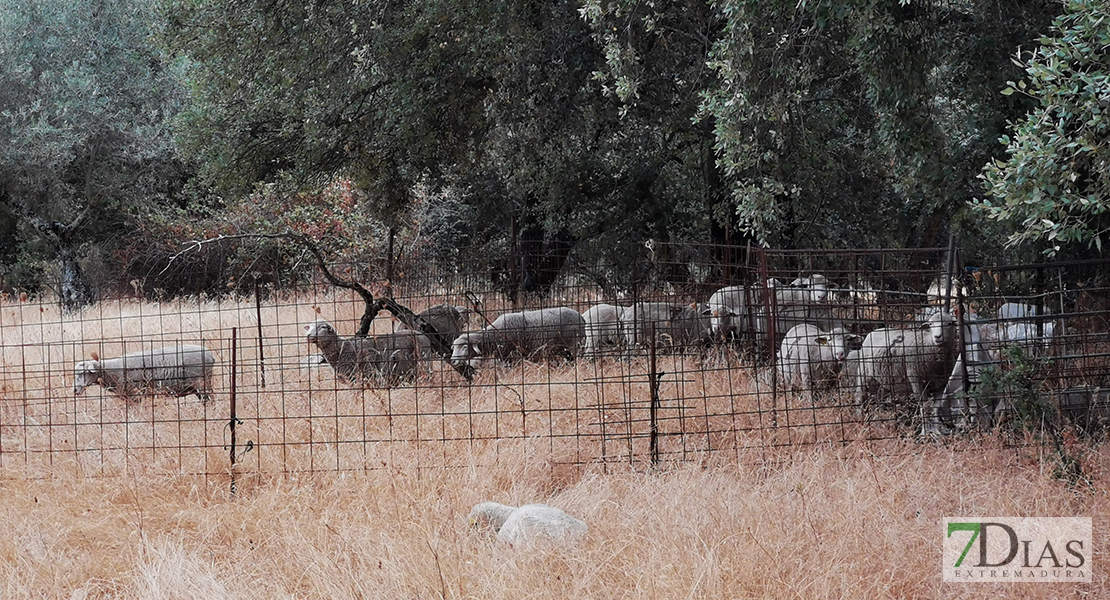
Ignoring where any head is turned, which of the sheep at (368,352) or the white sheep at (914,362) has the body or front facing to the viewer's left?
the sheep

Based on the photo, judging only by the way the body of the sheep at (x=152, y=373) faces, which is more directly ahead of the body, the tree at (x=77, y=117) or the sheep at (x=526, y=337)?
the tree

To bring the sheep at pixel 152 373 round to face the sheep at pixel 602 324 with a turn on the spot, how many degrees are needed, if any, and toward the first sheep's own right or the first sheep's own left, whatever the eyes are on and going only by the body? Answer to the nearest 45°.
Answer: approximately 180°

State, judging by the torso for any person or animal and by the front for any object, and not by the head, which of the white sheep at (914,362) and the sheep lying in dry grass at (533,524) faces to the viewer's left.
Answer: the sheep lying in dry grass

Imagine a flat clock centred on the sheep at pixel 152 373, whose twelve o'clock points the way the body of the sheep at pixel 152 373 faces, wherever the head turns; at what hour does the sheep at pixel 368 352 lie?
the sheep at pixel 368 352 is roughly at 6 o'clock from the sheep at pixel 152 373.

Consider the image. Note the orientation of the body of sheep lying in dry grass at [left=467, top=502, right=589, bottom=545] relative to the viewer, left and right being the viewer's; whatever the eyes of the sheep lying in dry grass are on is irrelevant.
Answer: facing to the left of the viewer

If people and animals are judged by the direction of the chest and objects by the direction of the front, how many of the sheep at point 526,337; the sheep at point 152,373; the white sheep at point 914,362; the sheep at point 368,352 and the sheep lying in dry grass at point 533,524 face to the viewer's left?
4

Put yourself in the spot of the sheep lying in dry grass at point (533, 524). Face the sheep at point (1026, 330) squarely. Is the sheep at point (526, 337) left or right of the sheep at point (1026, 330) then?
left

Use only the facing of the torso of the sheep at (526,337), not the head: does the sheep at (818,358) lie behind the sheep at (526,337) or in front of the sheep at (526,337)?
behind

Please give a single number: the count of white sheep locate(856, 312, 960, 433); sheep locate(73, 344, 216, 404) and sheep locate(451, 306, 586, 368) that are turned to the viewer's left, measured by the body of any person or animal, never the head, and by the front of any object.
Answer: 2

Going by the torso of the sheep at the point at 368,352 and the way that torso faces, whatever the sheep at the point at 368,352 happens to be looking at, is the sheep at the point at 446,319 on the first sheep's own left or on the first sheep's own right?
on the first sheep's own right

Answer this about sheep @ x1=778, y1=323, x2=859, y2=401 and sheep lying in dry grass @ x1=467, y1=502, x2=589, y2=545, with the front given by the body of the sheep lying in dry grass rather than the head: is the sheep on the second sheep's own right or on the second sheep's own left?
on the second sheep's own right

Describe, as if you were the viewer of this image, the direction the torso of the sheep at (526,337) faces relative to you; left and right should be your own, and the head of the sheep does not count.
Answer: facing to the left of the viewer

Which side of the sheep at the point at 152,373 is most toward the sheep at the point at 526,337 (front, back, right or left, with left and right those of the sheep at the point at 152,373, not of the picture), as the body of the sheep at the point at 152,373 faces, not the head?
back

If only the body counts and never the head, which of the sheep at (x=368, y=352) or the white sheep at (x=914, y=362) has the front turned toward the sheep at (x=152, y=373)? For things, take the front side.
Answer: the sheep at (x=368, y=352)
